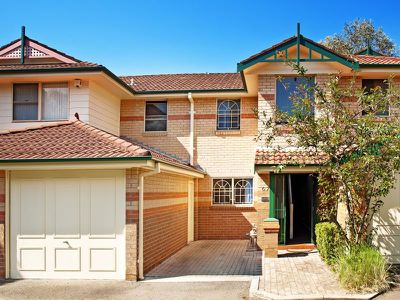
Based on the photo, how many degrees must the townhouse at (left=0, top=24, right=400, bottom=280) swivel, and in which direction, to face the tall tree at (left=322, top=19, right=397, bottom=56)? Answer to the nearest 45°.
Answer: approximately 135° to its left

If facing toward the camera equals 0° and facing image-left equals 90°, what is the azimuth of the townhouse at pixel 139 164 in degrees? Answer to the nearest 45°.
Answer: approximately 0°
